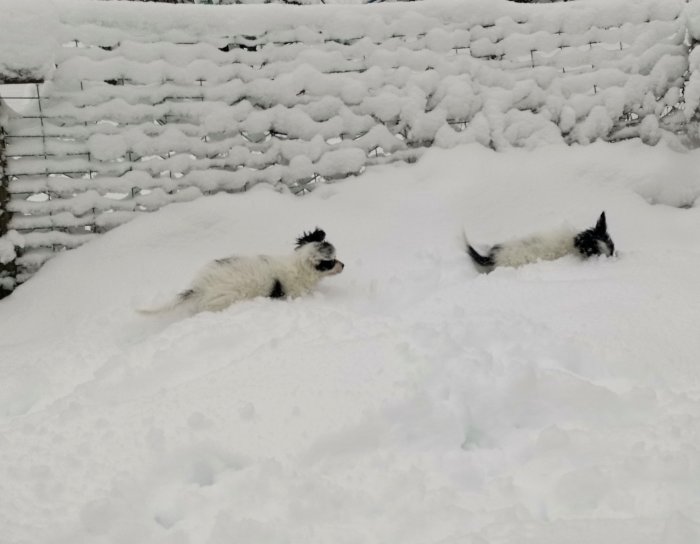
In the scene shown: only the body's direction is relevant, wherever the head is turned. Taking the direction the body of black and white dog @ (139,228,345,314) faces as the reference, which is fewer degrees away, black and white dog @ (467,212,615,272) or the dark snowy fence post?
the black and white dog

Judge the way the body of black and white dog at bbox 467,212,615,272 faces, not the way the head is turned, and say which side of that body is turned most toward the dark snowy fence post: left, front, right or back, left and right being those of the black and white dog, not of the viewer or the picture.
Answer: back

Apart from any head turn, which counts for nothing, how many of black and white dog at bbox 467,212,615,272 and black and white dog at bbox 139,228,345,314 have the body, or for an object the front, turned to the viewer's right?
2

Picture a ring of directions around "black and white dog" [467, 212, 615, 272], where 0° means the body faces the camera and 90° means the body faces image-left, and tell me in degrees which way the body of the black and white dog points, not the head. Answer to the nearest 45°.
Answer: approximately 270°

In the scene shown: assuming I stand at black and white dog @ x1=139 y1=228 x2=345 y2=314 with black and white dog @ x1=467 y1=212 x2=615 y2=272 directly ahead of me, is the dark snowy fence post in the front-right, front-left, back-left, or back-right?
back-left

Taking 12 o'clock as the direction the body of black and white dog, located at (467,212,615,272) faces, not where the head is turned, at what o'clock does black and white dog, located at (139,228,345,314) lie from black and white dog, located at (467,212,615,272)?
black and white dog, located at (139,228,345,314) is roughly at 5 o'clock from black and white dog, located at (467,212,615,272).

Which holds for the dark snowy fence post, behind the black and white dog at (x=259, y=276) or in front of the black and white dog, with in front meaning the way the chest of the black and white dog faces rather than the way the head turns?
behind

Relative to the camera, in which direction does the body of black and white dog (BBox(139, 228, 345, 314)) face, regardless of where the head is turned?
to the viewer's right

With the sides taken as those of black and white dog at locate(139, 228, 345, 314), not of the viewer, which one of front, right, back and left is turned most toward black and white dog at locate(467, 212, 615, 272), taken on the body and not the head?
front
